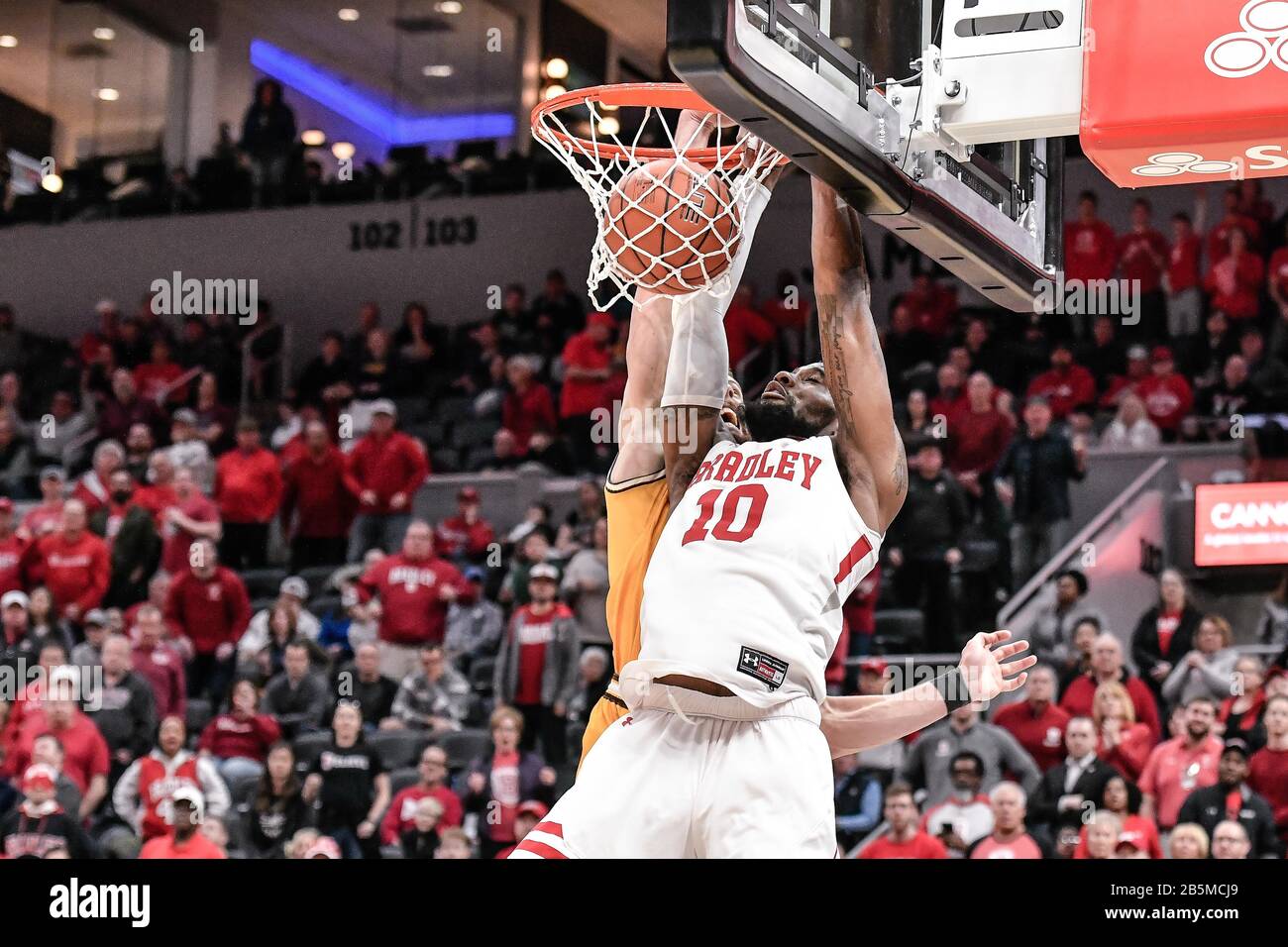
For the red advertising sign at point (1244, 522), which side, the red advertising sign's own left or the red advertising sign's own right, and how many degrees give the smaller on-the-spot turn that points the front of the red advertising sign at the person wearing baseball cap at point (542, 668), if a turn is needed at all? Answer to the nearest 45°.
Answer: approximately 90° to the red advertising sign's own right

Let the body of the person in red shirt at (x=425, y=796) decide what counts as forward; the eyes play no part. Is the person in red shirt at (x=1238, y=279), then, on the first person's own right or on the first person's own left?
on the first person's own left

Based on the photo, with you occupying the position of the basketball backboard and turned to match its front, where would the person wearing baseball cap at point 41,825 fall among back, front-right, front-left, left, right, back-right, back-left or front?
front

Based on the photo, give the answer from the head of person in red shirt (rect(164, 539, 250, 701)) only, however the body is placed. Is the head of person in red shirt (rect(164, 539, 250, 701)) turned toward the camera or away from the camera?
toward the camera

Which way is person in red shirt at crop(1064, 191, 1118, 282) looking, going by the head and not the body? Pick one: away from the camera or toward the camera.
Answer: toward the camera

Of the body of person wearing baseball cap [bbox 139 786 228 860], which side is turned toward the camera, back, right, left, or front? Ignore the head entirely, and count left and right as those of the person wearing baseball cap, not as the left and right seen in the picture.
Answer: front

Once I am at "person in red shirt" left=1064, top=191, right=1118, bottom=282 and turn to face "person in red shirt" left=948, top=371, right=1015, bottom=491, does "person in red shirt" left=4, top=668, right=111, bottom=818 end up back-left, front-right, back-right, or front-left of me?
front-right

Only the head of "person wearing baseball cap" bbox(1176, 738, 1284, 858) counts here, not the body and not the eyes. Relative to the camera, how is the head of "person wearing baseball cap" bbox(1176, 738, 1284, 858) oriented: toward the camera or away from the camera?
toward the camera

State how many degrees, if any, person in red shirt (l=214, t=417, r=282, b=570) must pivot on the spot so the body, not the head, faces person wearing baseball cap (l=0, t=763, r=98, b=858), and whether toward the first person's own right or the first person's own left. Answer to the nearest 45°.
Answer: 0° — they already face them

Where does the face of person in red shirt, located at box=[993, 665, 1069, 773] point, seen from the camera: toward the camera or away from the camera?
toward the camera

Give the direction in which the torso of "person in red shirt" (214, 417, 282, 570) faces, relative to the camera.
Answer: toward the camera

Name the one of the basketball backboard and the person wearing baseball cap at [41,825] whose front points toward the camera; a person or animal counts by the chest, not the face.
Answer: the person wearing baseball cap

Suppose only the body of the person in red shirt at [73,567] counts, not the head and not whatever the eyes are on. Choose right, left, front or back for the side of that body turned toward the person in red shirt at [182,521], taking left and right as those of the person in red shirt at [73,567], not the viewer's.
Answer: left

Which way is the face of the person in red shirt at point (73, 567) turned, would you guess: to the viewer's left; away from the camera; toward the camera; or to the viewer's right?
toward the camera

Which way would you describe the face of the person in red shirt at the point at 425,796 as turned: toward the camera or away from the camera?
toward the camera

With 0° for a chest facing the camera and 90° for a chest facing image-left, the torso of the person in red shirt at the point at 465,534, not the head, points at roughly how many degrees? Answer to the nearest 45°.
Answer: approximately 0°

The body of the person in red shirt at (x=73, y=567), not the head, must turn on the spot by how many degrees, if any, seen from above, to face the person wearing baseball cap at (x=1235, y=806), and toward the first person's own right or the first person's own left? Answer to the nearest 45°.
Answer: approximately 45° to the first person's own left

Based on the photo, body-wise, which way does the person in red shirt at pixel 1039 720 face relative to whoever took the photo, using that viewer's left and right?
facing the viewer

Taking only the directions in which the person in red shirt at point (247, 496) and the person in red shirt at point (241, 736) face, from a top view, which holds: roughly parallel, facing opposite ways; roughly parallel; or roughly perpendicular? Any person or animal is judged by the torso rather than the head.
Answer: roughly parallel
